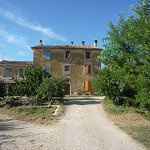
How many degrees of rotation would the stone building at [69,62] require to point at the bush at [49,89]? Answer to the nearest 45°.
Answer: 0° — it already faces it

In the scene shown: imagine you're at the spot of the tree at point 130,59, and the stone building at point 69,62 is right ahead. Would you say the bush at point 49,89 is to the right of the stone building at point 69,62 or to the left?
left

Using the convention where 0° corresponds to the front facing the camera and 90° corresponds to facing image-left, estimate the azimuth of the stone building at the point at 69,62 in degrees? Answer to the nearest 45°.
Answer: approximately 0°

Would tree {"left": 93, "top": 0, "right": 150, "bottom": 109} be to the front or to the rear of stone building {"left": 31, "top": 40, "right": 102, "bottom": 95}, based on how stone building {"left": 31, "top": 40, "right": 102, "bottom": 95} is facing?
to the front

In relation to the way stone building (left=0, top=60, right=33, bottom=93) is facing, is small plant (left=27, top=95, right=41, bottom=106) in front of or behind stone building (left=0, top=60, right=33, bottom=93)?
in front

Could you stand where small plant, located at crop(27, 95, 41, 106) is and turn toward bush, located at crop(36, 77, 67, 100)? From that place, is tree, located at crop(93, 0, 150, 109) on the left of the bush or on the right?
right

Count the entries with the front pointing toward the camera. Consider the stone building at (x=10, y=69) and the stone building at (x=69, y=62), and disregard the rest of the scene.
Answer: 2

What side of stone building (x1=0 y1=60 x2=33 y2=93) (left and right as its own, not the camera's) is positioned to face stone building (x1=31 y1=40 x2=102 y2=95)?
left

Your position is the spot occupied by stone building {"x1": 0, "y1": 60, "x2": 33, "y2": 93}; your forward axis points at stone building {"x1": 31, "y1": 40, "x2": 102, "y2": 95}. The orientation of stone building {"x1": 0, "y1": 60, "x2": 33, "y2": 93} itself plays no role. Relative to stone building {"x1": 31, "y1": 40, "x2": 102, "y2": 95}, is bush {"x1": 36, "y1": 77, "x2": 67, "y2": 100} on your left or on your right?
right

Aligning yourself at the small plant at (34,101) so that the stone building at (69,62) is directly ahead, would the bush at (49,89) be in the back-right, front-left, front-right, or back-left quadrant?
front-right

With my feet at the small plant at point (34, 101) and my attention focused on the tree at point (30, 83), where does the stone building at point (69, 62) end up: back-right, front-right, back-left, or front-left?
front-right

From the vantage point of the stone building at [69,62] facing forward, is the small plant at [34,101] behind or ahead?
ahead

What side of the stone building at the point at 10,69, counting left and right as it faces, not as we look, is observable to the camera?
front

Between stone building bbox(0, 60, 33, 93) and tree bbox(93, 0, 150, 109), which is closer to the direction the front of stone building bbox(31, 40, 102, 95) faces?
the tree

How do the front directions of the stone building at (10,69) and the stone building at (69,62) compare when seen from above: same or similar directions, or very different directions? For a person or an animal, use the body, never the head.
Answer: same or similar directions
